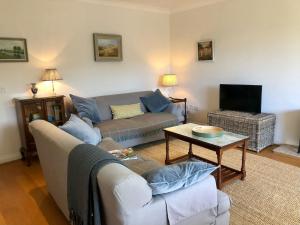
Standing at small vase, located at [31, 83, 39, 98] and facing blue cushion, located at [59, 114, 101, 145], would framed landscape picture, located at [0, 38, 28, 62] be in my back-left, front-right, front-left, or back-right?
back-right

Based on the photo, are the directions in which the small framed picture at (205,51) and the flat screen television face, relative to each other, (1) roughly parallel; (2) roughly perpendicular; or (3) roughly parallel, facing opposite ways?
roughly parallel

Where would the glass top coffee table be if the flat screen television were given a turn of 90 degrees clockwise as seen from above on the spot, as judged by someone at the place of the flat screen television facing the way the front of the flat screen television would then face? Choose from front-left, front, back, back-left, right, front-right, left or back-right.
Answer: back-left

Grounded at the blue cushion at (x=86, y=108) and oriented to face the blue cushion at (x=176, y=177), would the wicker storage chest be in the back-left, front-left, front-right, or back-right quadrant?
front-left

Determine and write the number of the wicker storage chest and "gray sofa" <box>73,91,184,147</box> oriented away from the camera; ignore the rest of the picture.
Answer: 0

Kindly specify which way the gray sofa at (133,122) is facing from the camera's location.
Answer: facing the viewer and to the right of the viewer

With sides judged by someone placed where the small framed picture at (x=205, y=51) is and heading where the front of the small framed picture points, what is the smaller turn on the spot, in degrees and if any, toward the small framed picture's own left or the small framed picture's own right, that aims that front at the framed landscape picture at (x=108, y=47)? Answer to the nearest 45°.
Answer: approximately 45° to the small framed picture's own right

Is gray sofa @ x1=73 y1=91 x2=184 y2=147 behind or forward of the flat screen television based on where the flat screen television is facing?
forward

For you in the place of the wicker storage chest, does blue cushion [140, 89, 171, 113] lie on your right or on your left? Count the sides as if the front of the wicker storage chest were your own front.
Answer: on your right

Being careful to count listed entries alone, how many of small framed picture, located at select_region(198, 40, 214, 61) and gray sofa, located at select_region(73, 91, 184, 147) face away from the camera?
0

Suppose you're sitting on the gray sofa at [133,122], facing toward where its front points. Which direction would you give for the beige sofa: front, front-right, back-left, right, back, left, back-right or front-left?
front-right

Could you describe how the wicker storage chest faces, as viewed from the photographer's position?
facing the viewer and to the left of the viewer

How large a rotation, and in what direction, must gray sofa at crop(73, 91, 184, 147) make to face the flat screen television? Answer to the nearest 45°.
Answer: approximately 45° to its left
